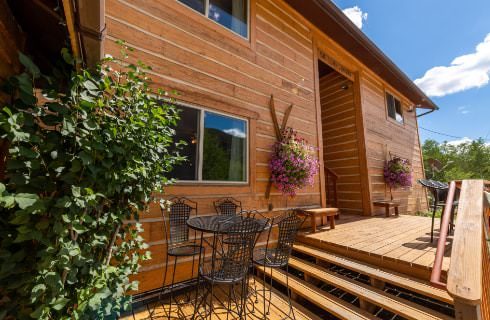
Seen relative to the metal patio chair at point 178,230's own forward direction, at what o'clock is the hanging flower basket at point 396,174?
The hanging flower basket is roughly at 10 o'clock from the metal patio chair.

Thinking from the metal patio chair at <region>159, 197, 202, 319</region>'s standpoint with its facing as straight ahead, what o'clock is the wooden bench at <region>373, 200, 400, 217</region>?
The wooden bench is roughly at 10 o'clock from the metal patio chair.

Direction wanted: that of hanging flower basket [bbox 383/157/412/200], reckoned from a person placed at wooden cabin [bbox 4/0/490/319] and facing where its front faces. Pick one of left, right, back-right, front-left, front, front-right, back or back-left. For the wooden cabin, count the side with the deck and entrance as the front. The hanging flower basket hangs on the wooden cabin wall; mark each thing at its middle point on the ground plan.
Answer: left

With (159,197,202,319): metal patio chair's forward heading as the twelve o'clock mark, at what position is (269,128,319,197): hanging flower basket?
The hanging flower basket is roughly at 10 o'clock from the metal patio chair.

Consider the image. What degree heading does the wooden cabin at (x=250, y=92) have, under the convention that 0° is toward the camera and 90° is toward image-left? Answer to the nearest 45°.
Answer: approximately 315°
